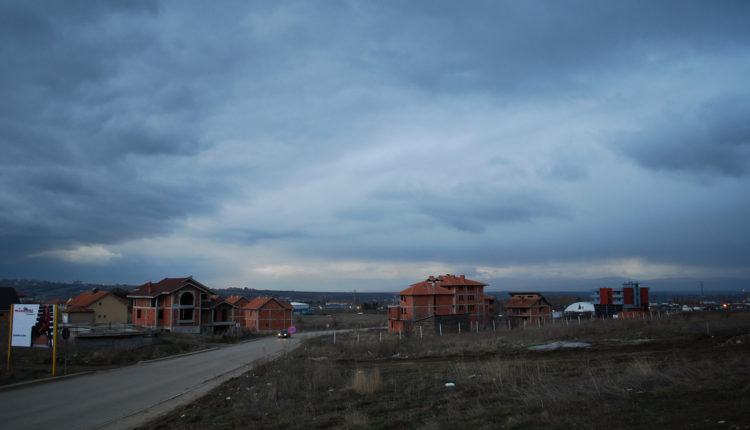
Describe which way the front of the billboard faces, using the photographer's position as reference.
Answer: facing the viewer
